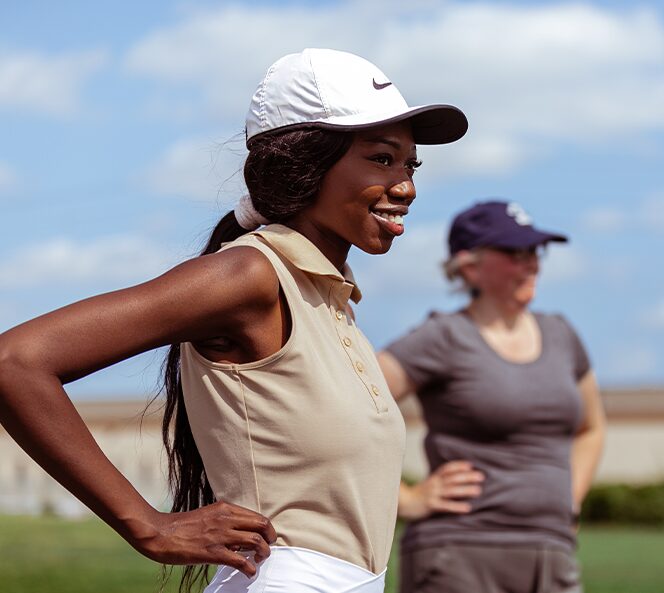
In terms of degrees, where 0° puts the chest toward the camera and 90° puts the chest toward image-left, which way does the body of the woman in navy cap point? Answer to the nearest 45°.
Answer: approximately 315°

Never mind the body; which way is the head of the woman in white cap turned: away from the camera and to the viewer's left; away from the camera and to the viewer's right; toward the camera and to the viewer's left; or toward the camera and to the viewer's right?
toward the camera and to the viewer's right

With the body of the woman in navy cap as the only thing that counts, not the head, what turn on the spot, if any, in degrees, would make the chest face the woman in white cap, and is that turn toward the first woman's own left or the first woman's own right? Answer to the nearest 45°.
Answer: approximately 45° to the first woman's own right
